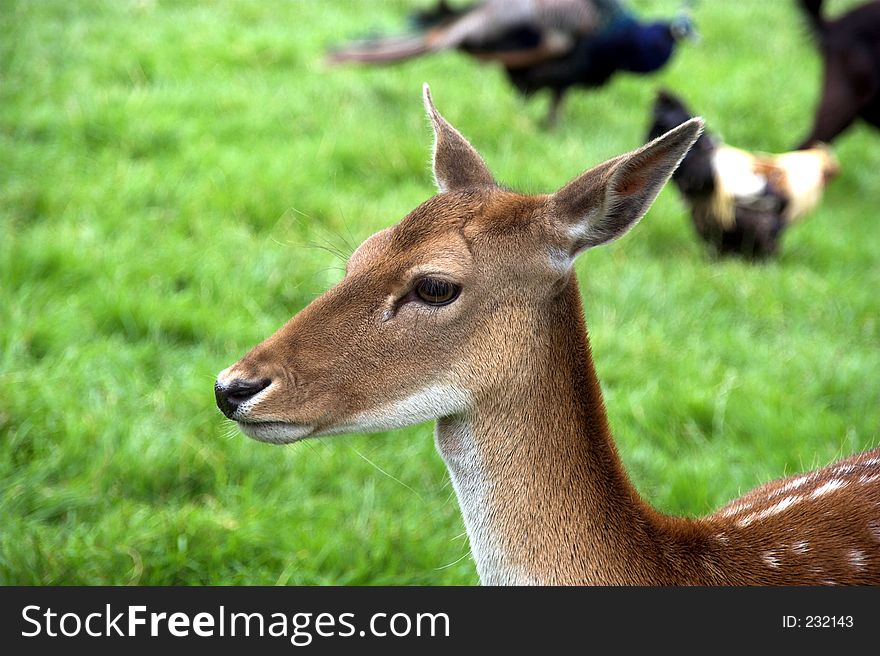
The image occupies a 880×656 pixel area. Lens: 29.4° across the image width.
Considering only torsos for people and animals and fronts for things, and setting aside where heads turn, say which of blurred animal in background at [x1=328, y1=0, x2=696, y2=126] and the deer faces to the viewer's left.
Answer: the deer

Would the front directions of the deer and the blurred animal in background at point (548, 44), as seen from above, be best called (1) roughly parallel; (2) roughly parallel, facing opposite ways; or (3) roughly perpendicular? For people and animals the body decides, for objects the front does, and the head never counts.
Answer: roughly parallel, facing opposite ways

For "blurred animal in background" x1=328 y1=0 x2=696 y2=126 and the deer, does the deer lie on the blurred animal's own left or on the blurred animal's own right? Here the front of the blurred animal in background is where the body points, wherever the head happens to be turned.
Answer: on the blurred animal's own right

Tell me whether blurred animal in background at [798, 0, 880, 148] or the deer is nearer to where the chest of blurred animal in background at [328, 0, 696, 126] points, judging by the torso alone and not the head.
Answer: the blurred animal in background

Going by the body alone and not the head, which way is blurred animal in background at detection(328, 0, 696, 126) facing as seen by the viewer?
to the viewer's right

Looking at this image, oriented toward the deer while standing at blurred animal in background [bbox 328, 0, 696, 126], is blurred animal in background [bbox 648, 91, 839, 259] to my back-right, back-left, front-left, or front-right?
front-left

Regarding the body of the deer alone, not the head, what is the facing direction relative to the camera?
to the viewer's left

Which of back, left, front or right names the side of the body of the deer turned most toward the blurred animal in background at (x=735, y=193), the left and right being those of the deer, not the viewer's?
right
